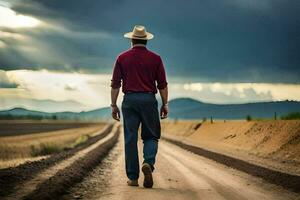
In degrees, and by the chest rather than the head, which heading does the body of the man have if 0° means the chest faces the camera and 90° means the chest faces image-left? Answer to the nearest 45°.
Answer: approximately 180°
